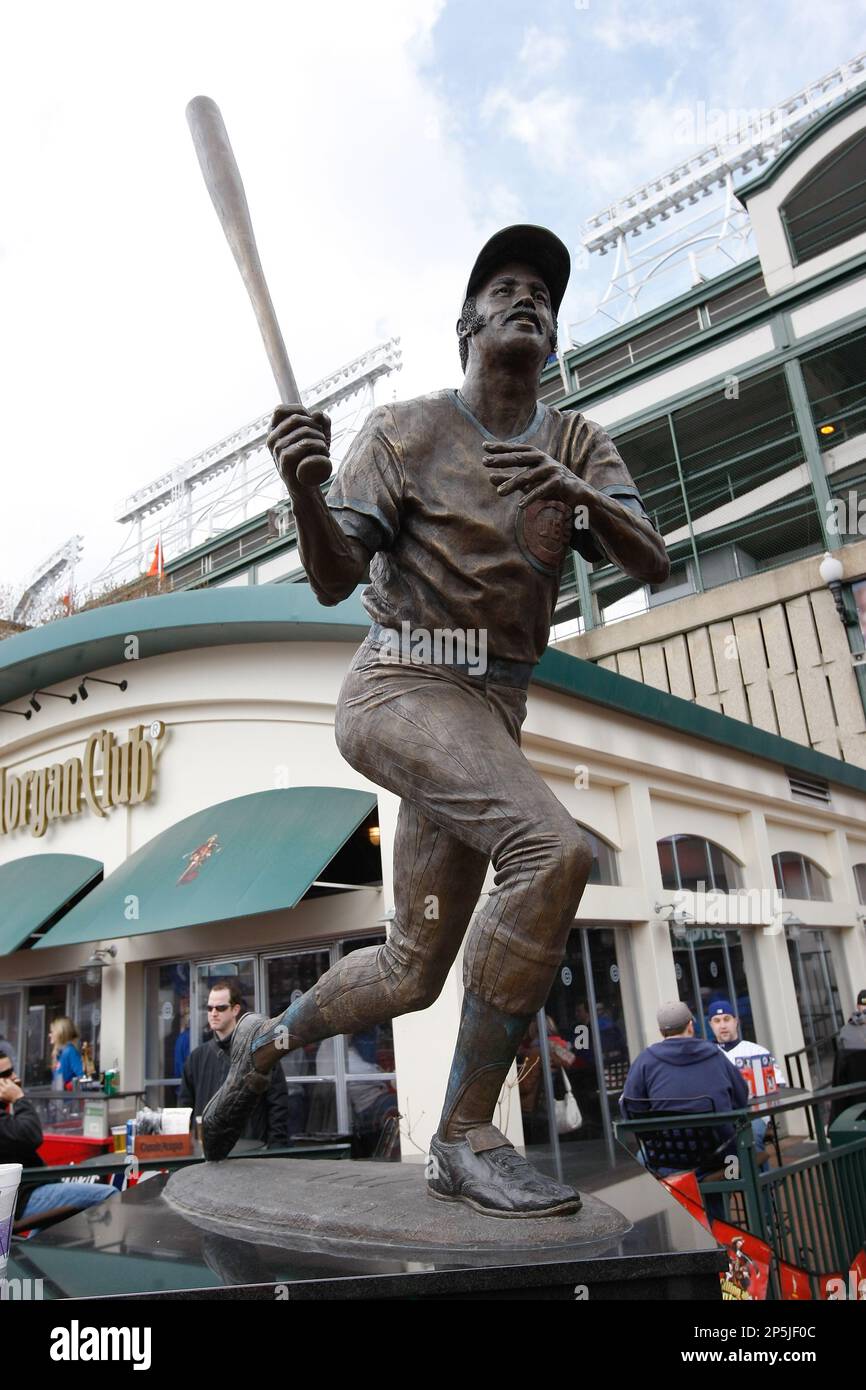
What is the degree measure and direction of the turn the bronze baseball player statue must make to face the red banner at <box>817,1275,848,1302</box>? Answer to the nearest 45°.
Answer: approximately 90° to its left

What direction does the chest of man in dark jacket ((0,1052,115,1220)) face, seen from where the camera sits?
to the viewer's right

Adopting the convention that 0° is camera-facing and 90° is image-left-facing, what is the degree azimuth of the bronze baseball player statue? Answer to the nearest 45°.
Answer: approximately 315°

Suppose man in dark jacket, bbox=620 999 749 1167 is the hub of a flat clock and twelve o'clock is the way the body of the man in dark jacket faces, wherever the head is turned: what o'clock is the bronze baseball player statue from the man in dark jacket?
The bronze baseball player statue is roughly at 6 o'clock from the man in dark jacket.

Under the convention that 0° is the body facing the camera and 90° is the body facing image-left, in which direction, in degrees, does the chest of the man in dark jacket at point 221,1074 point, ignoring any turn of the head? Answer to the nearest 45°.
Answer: approximately 45°

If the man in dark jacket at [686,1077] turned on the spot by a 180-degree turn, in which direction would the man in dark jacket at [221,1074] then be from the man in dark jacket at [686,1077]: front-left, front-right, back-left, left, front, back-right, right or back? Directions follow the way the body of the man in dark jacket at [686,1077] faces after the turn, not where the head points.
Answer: right

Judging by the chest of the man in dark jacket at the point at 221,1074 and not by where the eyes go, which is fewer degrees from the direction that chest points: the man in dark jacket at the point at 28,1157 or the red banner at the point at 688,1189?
the man in dark jacket

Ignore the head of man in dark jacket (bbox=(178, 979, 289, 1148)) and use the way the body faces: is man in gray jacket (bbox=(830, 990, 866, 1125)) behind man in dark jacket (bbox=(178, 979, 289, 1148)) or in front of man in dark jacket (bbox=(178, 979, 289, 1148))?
behind

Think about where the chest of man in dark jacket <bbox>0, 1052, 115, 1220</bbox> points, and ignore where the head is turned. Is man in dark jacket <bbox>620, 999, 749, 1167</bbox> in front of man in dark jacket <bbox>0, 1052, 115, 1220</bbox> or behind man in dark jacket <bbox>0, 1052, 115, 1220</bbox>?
in front

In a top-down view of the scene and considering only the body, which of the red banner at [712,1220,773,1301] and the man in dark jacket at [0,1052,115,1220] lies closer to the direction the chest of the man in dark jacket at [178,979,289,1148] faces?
the man in dark jacket

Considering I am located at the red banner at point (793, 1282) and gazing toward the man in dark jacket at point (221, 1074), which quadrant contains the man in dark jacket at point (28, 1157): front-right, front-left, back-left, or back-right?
front-left

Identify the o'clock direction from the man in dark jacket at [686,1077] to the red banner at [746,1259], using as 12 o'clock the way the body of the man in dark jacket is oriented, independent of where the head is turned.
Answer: The red banner is roughly at 6 o'clock from the man in dark jacket.

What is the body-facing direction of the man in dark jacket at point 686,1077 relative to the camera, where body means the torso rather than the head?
away from the camera

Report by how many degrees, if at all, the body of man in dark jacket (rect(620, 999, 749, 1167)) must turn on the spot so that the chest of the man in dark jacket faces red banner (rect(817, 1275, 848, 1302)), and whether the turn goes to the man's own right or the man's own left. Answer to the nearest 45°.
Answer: approximately 135° to the man's own right

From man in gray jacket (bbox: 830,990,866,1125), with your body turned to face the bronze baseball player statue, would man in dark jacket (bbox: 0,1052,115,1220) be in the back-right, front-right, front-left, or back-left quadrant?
front-right
